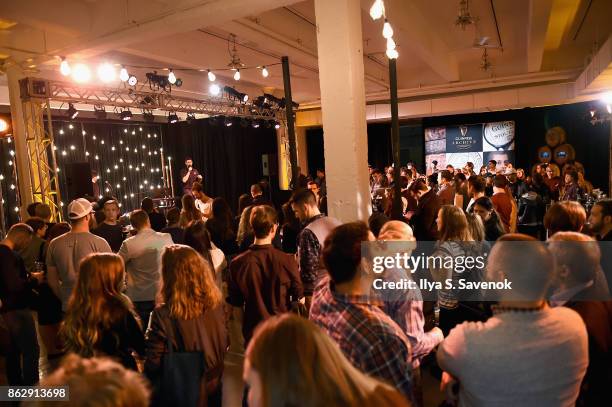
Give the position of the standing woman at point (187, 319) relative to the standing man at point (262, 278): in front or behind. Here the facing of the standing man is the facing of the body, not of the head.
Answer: behind

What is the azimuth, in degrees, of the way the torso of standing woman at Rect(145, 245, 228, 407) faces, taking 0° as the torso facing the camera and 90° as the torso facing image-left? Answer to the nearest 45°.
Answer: approximately 180°

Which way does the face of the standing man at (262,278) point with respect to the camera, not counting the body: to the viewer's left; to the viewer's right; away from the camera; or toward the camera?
away from the camera

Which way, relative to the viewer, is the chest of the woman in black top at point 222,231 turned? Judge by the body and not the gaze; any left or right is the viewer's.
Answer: facing away from the viewer

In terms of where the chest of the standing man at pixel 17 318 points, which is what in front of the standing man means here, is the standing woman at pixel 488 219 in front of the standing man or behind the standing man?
in front

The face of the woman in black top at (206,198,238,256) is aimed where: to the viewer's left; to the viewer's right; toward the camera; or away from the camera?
away from the camera

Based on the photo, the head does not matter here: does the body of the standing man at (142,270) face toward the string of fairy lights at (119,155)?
yes

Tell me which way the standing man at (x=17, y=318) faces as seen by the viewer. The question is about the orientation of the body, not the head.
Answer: to the viewer's right

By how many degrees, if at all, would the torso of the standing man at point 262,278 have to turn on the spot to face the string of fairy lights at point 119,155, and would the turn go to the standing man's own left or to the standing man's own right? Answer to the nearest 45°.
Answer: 0° — they already face it

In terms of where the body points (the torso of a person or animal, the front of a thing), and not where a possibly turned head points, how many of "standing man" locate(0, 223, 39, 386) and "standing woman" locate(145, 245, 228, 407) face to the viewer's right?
1

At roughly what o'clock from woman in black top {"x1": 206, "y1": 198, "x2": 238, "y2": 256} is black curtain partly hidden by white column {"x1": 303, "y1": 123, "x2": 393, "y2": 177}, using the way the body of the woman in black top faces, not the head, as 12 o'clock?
The black curtain partly hidden by white column is roughly at 1 o'clock from the woman in black top.

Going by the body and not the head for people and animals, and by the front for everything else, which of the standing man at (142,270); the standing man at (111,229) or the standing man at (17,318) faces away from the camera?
the standing man at (142,270)

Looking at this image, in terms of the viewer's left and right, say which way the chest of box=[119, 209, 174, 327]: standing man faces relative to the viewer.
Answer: facing away from the viewer

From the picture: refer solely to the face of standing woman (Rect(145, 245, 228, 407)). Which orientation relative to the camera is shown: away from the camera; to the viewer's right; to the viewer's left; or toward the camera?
away from the camera

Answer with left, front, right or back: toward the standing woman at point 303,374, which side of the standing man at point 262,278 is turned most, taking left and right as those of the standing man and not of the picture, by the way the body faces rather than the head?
back

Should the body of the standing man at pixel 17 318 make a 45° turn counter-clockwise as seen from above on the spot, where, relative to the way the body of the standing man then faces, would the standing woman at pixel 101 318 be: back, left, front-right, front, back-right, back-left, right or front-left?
back-right

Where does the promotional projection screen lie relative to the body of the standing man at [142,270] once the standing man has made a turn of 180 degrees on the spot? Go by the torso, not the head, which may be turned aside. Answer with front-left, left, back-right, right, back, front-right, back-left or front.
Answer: back-left
